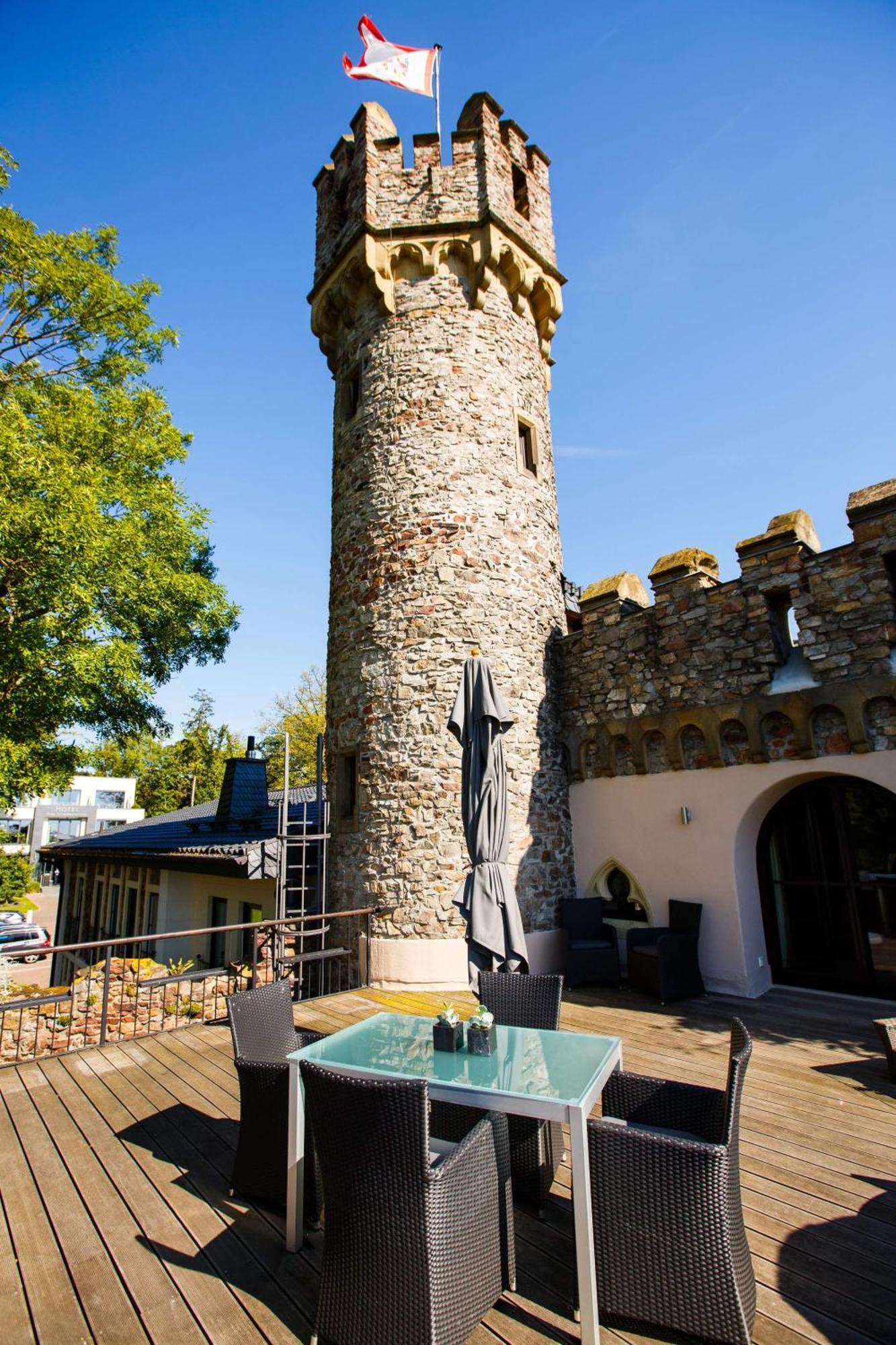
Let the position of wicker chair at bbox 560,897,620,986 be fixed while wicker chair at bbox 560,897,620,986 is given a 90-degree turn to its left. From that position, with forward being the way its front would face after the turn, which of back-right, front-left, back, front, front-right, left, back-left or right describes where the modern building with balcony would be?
left

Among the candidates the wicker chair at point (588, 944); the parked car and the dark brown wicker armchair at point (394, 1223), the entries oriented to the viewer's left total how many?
1

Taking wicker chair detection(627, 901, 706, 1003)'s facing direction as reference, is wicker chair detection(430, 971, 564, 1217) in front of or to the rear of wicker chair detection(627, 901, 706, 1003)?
in front

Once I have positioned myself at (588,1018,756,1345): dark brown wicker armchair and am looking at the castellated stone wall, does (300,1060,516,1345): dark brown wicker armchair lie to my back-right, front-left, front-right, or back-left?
back-left

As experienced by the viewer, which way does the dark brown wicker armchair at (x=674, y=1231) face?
facing to the left of the viewer

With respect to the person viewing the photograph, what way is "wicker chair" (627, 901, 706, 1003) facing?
facing the viewer and to the left of the viewer

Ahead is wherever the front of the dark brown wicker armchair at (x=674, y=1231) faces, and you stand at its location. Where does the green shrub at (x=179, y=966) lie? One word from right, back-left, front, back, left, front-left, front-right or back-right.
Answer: front-right

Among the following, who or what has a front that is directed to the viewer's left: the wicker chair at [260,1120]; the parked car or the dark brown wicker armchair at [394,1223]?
the parked car

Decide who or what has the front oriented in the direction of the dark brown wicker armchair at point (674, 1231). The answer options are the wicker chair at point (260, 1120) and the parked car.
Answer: the wicker chair

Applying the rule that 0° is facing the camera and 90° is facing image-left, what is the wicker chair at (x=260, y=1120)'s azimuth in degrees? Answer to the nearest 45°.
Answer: approximately 315°

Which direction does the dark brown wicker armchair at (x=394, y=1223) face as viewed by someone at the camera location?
facing away from the viewer and to the right of the viewer

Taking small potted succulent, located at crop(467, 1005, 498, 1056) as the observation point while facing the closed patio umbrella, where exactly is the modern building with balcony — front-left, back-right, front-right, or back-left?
front-left

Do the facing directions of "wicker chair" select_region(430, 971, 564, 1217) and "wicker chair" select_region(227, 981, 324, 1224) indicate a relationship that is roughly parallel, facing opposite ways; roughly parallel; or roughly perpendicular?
roughly perpendicular

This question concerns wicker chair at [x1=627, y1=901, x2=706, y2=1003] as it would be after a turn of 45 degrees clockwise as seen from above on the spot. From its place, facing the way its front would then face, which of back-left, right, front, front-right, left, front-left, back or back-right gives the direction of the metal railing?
front

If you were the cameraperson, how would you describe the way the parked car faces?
facing to the left of the viewer
